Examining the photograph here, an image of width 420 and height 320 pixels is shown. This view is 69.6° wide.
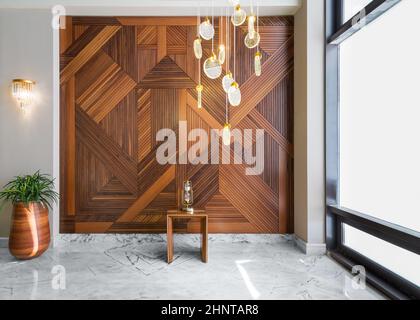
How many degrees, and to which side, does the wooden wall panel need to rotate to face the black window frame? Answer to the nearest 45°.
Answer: approximately 90° to its left

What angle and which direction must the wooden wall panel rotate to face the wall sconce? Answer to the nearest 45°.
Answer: approximately 90° to its right

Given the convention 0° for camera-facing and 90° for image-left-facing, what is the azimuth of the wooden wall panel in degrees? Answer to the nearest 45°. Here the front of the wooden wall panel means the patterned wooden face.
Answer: approximately 0°
